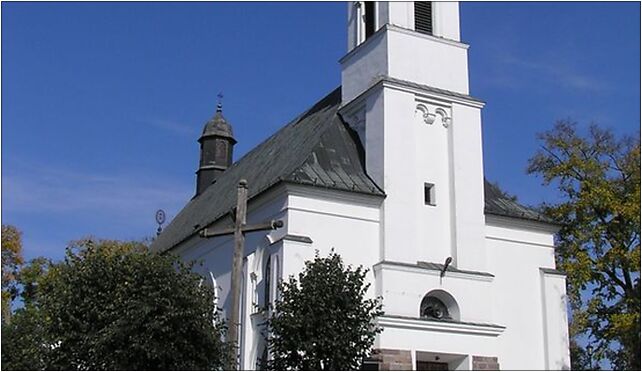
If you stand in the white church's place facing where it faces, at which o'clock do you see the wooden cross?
The wooden cross is roughly at 2 o'clock from the white church.

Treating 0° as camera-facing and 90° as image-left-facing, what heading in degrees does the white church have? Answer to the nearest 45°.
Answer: approximately 315°

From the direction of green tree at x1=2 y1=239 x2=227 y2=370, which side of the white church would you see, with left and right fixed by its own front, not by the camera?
right
